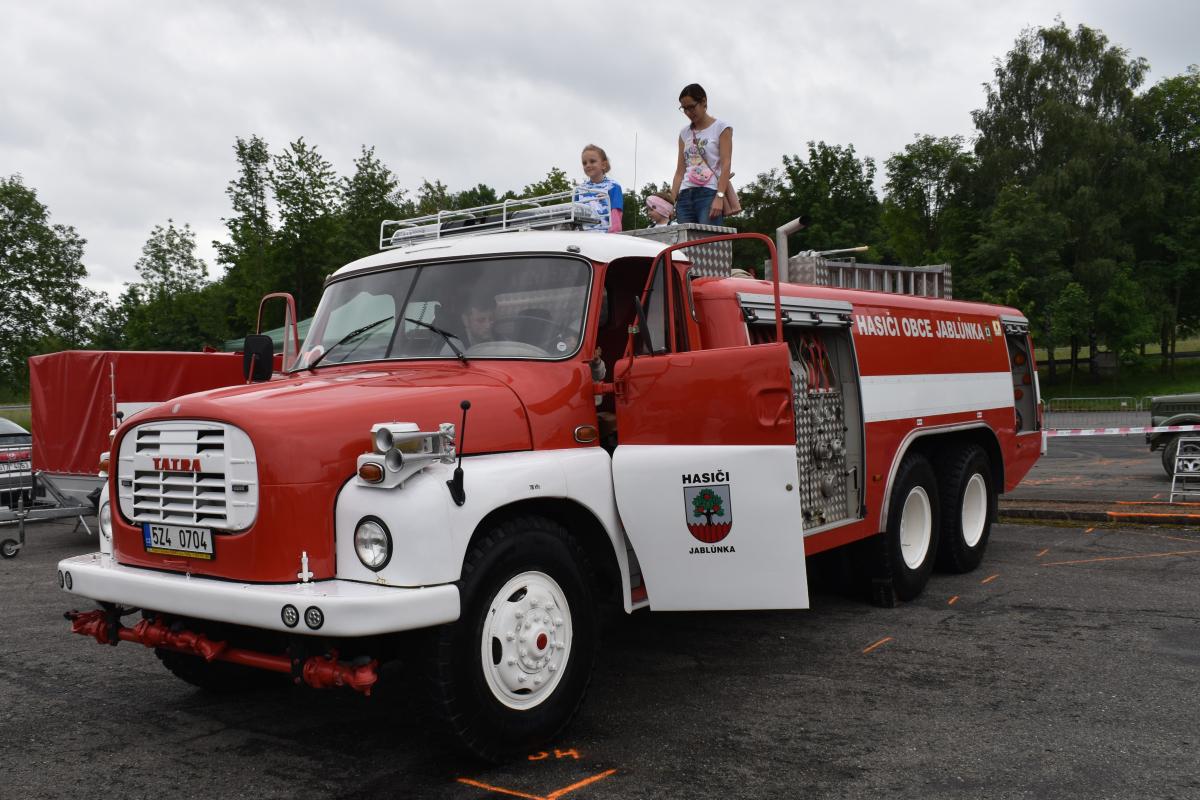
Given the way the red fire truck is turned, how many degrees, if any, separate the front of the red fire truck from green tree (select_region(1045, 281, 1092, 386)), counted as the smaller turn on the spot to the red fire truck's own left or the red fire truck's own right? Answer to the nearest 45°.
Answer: approximately 180°

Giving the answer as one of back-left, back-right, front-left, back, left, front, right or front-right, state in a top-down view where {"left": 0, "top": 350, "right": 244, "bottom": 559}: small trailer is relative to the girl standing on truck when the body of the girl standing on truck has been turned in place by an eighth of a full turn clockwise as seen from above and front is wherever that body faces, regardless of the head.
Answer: front-right

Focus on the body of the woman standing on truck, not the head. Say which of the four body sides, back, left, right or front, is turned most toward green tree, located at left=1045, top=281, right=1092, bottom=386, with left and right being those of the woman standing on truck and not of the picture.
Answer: back

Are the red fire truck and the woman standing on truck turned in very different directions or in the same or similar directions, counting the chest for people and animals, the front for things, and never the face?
same or similar directions

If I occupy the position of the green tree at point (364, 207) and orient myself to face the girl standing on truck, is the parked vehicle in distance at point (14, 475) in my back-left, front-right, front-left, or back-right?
front-right

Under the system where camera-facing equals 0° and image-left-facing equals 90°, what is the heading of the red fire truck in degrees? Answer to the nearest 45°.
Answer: approximately 45°

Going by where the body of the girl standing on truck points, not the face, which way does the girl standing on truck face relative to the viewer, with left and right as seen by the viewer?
facing the viewer and to the left of the viewer

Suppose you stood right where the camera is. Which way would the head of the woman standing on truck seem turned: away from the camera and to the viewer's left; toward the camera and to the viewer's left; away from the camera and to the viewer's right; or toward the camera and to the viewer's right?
toward the camera and to the viewer's left

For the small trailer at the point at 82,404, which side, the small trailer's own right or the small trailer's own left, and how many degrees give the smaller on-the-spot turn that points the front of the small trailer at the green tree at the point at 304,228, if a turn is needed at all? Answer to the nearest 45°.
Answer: approximately 135° to the small trailer's own right

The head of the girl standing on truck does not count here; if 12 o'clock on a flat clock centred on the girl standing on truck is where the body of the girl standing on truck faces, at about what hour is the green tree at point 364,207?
The green tree is roughly at 4 o'clock from the girl standing on truck.
